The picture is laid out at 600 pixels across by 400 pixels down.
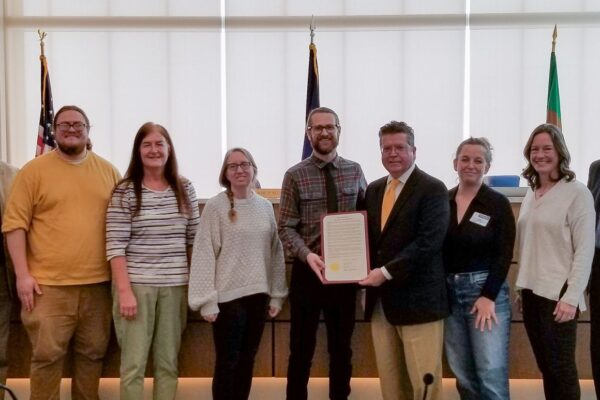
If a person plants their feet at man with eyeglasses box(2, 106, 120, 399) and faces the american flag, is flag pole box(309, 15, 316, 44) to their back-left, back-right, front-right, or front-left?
front-right

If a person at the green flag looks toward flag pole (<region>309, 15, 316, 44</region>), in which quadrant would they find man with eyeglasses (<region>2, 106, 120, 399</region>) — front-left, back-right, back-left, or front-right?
front-left

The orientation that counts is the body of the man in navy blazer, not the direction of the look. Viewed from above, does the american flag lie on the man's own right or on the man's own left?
on the man's own right

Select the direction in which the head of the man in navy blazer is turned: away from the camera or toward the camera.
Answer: toward the camera

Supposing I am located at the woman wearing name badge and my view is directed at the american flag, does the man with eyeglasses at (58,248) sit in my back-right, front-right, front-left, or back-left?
front-left

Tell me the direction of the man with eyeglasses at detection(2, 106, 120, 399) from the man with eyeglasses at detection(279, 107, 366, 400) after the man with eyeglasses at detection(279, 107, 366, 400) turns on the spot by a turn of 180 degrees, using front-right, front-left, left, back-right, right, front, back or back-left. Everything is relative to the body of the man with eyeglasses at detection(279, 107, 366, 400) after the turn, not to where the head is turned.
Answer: left

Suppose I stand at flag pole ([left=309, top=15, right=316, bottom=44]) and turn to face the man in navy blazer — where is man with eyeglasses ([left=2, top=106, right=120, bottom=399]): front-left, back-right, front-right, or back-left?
front-right

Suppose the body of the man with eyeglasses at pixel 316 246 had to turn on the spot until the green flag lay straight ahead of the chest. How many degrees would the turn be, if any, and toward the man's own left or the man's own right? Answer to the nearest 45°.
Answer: approximately 135° to the man's own left

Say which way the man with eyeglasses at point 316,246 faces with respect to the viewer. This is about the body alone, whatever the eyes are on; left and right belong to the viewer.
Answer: facing the viewer

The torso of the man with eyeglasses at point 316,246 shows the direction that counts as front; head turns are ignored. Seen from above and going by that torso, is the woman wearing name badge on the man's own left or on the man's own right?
on the man's own left

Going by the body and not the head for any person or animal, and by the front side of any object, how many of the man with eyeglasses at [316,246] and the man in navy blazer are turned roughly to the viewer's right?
0

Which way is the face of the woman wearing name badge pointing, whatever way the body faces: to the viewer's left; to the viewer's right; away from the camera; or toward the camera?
toward the camera

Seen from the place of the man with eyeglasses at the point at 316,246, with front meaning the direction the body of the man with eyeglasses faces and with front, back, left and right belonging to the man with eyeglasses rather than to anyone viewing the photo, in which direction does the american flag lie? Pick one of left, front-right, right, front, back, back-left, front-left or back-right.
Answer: back-right

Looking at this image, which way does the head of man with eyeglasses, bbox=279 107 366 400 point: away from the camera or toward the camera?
toward the camera

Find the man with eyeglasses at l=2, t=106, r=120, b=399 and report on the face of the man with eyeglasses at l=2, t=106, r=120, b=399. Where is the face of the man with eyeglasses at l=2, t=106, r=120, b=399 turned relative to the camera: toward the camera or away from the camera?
toward the camera

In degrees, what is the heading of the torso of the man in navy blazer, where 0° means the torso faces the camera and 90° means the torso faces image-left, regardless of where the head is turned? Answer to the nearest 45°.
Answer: approximately 45°

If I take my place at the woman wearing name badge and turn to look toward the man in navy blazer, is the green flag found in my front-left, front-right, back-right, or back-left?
back-right
